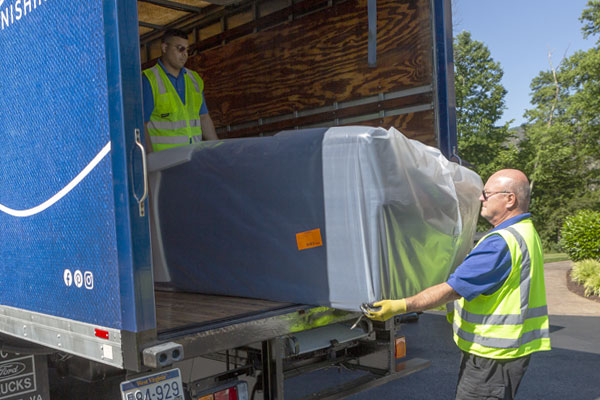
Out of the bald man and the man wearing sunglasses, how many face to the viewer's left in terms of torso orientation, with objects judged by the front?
1

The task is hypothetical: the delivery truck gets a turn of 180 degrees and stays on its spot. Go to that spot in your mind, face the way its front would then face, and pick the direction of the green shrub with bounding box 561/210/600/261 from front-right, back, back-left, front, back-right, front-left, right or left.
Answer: left

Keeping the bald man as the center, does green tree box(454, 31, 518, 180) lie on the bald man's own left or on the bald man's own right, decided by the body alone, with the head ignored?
on the bald man's own right

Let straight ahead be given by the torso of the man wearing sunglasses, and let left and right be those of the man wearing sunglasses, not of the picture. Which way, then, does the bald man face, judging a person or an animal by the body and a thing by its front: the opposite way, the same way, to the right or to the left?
the opposite way

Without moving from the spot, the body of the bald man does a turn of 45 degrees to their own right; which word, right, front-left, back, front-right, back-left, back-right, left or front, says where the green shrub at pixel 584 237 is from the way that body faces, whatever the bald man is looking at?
front-right

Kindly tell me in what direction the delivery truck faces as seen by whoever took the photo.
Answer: facing away from the viewer and to the left of the viewer

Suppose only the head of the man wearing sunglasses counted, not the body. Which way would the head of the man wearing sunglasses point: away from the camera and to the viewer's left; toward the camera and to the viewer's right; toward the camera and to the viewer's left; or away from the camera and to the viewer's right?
toward the camera and to the viewer's right

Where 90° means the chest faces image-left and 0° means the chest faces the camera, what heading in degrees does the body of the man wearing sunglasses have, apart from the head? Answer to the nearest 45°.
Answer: approximately 315°

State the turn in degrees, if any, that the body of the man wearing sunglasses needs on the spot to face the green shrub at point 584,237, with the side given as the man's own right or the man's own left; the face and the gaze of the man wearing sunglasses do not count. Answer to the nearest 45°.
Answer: approximately 90° to the man's own left

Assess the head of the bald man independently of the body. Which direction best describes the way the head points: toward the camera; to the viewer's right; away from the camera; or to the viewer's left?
to the viewer's left

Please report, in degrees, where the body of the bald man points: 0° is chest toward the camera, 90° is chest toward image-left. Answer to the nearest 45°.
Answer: approximately 90°

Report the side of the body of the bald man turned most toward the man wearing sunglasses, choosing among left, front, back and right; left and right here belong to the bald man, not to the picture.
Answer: front

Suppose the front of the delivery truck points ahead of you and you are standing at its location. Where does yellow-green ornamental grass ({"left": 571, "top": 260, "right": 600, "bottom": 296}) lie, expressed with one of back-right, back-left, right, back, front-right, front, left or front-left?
right
